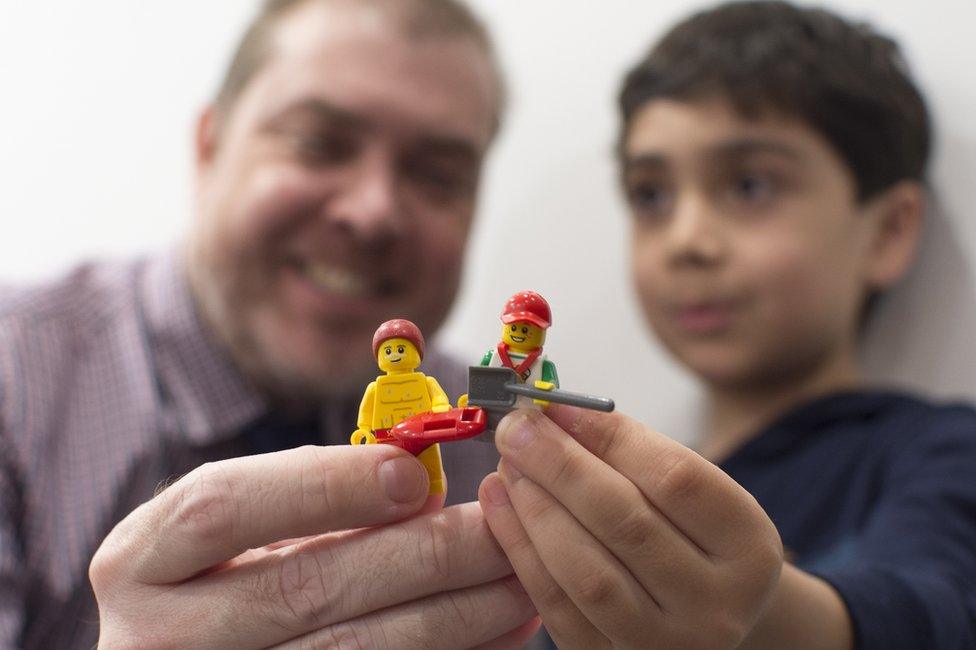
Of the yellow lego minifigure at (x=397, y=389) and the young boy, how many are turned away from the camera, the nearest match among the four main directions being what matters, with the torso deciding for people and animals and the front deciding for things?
0

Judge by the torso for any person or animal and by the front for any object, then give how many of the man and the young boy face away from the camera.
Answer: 0

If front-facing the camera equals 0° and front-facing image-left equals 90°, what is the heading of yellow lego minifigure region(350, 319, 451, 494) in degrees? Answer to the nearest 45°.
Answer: approximately 0°

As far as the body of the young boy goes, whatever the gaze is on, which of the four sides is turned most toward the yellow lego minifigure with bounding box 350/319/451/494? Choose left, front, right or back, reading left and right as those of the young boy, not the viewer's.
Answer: front

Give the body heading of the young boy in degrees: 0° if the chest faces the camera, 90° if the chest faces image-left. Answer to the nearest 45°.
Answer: approximately 45°

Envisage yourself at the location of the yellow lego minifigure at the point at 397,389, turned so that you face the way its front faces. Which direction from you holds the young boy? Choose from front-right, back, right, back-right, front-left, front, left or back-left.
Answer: back-left

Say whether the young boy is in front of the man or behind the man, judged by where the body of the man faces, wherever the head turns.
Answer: in front
